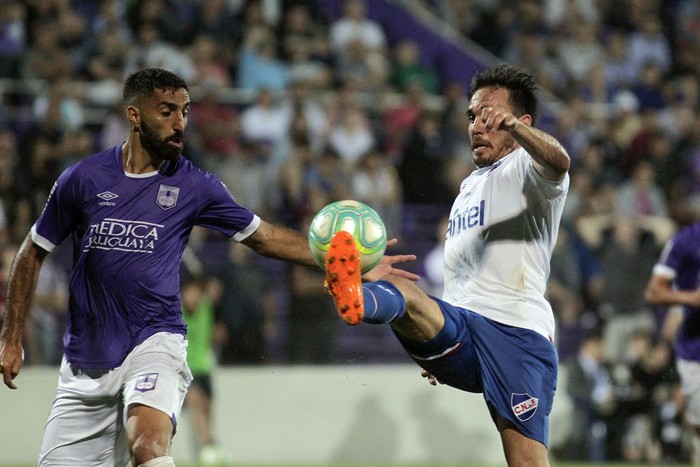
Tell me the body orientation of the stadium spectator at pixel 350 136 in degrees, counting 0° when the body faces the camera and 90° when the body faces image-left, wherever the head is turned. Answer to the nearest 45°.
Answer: approximately 0°

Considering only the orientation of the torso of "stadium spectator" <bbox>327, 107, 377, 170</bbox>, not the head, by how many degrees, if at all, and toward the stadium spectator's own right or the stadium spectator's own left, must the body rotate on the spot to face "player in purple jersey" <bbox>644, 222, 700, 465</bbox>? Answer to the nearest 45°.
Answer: approximately 45° to the stadium spectator's own left

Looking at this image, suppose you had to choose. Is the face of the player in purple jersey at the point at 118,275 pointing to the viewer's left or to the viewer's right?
to the viewer's right

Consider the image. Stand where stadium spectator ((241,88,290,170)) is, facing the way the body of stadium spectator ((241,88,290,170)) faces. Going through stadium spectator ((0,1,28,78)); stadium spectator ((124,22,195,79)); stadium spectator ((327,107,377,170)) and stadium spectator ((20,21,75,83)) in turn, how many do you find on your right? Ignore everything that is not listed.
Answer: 3

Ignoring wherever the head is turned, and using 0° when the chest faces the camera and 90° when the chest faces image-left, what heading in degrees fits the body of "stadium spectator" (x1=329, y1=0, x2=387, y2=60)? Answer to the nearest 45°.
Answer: approximately 0°

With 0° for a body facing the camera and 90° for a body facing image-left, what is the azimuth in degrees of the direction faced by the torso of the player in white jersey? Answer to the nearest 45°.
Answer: approximately 45°
